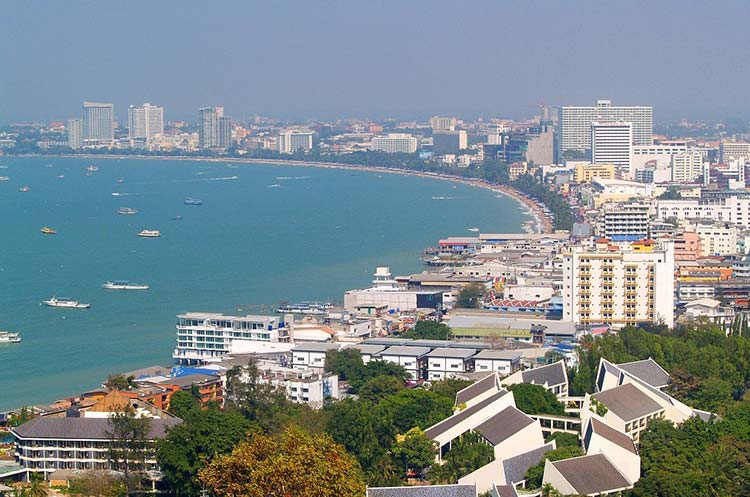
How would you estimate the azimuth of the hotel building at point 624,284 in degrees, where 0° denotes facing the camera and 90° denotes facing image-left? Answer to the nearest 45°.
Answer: approximately 0°

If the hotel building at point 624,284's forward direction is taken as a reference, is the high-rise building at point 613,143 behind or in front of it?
behind

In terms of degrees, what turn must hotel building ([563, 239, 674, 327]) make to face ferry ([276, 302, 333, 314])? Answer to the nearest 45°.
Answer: approximately 135° to its right

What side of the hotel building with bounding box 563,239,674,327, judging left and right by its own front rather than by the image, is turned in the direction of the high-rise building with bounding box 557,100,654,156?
back

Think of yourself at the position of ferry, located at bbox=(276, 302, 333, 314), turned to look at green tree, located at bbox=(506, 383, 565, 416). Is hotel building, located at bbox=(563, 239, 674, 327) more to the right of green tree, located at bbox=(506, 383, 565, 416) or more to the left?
left

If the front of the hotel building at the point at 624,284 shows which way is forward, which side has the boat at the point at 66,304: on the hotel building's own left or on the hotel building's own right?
on the hotel building's own right

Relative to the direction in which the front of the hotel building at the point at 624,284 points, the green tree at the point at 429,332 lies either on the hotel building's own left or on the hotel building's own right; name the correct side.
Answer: on the hotel building's own right

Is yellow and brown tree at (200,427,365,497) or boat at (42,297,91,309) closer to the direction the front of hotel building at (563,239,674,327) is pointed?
the yellow and brown tree

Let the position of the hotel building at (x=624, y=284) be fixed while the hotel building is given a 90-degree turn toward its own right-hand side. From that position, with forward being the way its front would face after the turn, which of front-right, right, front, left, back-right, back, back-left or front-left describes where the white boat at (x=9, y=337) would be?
front

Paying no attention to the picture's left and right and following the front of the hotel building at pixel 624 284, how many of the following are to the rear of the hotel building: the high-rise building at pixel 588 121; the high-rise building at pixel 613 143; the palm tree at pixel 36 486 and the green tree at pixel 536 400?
2

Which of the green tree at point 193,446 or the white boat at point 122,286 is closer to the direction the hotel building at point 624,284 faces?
the green tree

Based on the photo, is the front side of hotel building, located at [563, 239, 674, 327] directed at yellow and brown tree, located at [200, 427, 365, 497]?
yes

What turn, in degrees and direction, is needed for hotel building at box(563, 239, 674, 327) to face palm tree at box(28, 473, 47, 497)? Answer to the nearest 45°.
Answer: approximately 45° to its right

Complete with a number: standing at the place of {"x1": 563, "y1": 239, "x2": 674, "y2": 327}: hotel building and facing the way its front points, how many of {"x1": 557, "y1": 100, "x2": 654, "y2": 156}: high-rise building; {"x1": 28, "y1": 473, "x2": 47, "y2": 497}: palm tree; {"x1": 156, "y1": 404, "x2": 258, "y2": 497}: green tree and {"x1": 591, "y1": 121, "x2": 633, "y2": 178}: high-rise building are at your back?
2

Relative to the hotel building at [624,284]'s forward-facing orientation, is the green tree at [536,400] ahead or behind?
ahead

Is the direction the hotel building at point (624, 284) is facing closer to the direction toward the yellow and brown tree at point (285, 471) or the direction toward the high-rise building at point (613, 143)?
the yellow and brown tree
